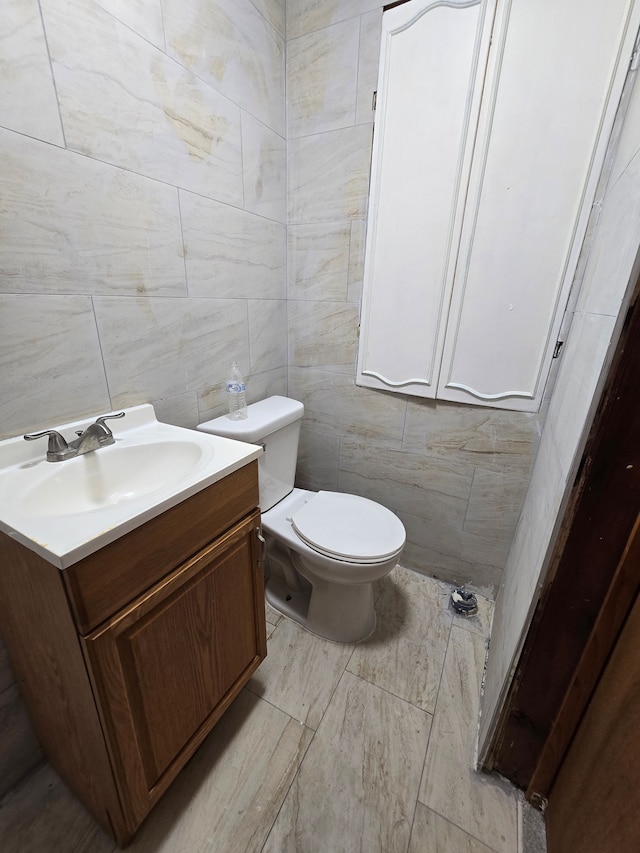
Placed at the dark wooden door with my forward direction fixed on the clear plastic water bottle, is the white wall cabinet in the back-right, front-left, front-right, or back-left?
front-right

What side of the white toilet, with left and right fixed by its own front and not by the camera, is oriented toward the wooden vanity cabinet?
right

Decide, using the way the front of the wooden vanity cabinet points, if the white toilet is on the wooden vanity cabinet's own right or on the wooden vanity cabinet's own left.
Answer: on the wooden vanity cabinet's own left

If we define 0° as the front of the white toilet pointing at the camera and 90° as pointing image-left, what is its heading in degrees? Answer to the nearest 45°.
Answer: approximately 315°

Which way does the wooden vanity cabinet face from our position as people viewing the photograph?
facing the viewer and to the right of the viewer

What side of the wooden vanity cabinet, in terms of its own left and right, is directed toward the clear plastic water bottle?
left

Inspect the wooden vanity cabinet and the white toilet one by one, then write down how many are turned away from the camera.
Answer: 0

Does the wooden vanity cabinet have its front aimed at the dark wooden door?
yes

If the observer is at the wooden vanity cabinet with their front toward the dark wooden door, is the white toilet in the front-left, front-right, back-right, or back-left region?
front-left

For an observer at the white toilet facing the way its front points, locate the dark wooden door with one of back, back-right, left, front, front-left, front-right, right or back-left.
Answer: front

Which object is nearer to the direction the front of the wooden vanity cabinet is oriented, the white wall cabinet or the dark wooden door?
the dark wooden door

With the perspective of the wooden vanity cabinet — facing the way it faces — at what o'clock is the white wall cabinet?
The white wall cabinet is roughly at 10 o'clock from the wooden vanity cabinet.

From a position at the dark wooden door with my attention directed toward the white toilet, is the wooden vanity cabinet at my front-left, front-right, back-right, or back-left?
front-left
